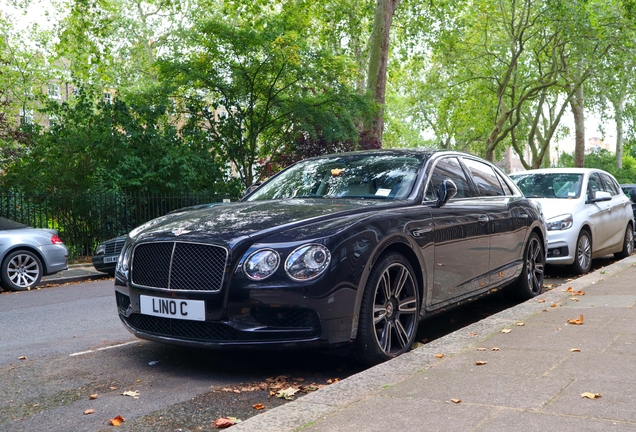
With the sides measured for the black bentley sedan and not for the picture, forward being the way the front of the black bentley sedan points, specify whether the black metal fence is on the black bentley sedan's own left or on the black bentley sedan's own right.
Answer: on the black bentley sedan's own right

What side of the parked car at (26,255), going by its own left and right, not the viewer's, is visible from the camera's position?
left

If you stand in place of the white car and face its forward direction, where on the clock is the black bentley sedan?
The black bentley sedan is roughly at 11 o'clock from the white car.

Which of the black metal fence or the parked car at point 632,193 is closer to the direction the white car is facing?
the black metal fence

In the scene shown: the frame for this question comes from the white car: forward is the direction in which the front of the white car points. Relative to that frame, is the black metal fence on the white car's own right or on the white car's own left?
on the white car's own right

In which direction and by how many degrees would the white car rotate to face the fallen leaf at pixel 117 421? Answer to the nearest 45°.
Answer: approximately 45° to its left

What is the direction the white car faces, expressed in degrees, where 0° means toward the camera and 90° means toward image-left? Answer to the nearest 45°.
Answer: approximately 45°

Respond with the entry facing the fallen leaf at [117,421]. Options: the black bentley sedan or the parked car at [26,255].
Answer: the black bentley sedan

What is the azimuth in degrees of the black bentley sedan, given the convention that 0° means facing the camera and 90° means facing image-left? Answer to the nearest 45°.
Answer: approximately 45°

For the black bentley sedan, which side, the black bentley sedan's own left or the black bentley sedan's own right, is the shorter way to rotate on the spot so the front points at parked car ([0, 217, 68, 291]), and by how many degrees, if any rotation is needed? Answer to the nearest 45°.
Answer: approximately 90° to the black bentley sedan's own right
